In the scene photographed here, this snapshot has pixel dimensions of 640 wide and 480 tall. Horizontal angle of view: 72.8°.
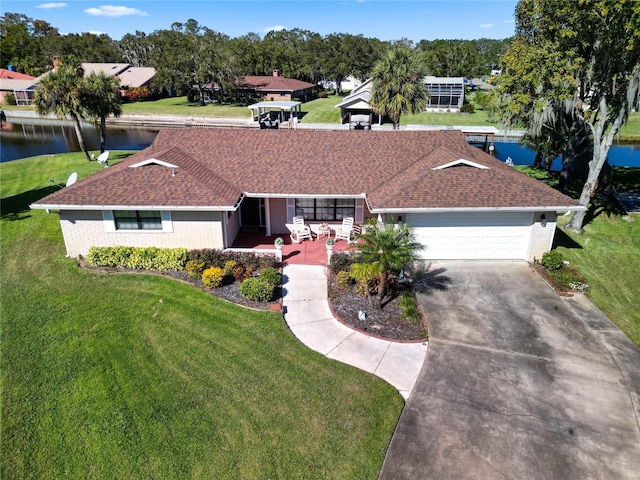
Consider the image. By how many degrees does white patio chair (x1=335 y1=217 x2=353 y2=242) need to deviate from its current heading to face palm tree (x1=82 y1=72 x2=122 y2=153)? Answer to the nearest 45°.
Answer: approximately 90° to its right

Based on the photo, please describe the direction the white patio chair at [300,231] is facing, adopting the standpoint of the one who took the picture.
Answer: facing the viewer and to the right of the viewer

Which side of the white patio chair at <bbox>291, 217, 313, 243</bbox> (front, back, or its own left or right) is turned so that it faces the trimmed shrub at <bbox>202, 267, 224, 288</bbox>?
right

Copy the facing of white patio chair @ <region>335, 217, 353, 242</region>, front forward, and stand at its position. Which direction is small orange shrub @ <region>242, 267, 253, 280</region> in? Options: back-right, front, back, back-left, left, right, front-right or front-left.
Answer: front

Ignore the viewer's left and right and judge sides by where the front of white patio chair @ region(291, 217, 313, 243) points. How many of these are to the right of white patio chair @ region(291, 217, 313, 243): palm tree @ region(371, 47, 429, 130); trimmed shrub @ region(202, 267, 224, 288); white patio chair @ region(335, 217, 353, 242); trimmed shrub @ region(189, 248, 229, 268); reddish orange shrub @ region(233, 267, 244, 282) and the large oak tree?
3

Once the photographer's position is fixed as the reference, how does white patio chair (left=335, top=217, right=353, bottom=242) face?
facing the viewer and to the left of the viewer

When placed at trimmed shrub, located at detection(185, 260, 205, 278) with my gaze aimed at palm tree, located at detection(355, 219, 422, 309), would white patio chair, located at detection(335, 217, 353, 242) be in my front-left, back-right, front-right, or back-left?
front-left

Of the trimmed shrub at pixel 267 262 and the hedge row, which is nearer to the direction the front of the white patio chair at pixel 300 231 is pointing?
the trimmed shrub

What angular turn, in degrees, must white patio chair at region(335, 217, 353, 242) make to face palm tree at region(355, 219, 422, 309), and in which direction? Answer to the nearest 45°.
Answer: approximately 45° to its left

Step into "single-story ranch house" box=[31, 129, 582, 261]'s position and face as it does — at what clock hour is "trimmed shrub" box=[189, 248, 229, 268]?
The trimmed shrub is roughly at 2 o'clock from the single-story ranch house.

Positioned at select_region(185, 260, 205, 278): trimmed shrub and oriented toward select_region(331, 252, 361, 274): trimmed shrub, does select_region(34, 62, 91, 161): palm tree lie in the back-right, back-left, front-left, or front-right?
back-left

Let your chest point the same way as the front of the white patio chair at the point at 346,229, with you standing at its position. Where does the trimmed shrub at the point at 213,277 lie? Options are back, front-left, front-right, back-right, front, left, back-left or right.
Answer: front

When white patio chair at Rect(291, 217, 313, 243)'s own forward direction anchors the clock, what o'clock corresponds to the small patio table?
The small patio table is roughly at 10 o'clock from the white patio chair.

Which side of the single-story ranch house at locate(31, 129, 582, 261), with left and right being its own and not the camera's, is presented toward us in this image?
front

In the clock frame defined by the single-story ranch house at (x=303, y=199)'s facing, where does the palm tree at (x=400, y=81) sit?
The palm tree is roughly at 7 o'clock from the single-story ranch house.

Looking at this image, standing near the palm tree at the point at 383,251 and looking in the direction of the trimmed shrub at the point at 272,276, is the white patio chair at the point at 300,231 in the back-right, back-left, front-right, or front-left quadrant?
front-right

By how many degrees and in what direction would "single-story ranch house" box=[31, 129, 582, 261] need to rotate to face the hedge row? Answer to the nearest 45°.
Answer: approximately 90° to its right

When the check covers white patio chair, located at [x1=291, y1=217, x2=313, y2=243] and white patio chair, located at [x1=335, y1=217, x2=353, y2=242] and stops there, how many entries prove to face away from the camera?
0
